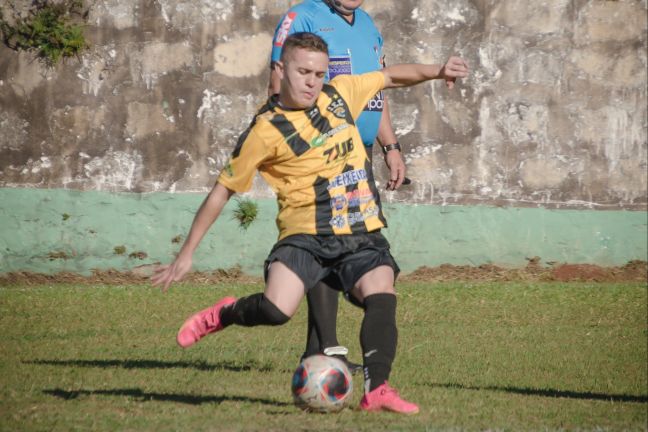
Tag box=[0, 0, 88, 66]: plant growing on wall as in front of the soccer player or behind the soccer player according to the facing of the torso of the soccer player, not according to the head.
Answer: behind

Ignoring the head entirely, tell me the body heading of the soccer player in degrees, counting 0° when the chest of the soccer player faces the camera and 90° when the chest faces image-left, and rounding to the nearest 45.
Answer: approximately 315°

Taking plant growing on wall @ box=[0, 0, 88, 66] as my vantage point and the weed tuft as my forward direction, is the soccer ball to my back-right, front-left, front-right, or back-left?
front-right

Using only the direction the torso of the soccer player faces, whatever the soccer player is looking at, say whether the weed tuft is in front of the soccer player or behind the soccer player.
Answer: behind

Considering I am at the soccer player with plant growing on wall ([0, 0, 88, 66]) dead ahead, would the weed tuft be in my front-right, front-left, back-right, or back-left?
front-right
